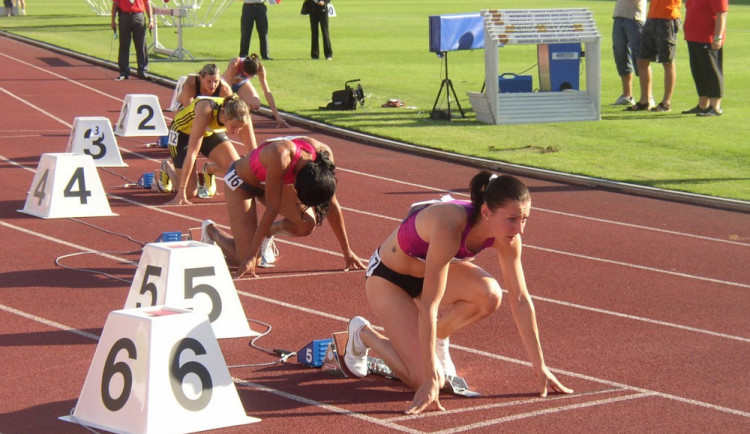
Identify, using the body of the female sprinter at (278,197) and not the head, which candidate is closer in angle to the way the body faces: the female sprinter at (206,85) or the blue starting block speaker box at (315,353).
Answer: the blue starting block speaker box

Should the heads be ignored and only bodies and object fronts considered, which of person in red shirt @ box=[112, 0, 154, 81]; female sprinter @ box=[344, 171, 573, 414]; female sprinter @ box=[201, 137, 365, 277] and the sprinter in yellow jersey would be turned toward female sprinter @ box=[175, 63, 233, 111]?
the person in red shirt

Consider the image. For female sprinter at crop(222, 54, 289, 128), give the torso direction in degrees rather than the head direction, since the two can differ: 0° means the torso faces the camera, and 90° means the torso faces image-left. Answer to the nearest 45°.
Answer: approximately 315°

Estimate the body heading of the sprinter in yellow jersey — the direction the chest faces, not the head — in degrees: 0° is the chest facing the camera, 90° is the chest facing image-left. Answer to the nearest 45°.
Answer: approximately 315°

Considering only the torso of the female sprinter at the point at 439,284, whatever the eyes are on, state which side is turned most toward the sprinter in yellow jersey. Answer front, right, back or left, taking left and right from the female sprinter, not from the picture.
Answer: back

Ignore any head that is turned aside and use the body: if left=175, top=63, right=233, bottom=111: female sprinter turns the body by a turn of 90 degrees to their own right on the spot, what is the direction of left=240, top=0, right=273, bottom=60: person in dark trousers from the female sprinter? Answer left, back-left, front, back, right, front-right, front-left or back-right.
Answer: back-right

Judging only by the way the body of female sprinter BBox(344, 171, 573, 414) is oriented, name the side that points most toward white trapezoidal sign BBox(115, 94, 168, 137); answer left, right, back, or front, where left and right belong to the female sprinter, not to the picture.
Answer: back
